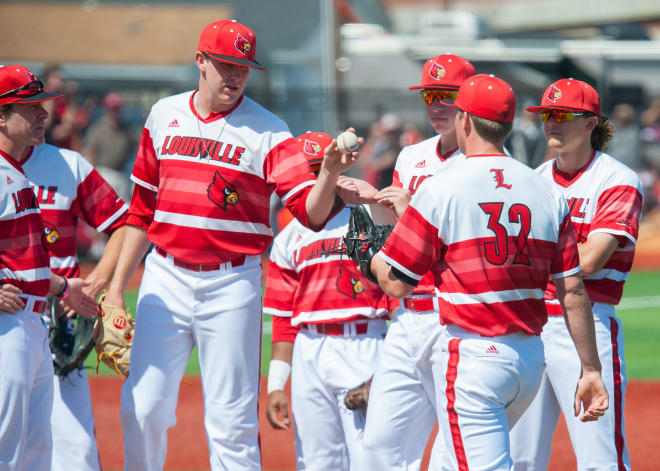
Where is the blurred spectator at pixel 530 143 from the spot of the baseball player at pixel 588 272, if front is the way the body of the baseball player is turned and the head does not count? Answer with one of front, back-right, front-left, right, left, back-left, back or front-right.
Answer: back-right

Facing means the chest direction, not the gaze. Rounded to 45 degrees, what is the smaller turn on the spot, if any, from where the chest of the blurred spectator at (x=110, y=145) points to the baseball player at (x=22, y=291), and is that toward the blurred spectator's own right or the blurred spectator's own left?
0° — they already face them

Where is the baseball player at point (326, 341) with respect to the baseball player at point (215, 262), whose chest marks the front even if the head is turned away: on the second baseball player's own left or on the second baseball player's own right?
on the second baseball player's own left

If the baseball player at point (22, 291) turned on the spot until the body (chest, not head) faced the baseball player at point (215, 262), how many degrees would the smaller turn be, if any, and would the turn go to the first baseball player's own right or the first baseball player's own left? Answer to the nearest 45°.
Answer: approximately 45° to the first baseball player's own left

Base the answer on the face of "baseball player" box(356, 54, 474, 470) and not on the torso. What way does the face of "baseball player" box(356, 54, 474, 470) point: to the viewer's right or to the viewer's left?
to the viewer's left

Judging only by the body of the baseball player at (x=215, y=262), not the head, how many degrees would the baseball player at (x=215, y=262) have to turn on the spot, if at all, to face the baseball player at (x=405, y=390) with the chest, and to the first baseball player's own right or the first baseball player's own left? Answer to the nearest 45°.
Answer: approximately 90° to the first baseball player's own left

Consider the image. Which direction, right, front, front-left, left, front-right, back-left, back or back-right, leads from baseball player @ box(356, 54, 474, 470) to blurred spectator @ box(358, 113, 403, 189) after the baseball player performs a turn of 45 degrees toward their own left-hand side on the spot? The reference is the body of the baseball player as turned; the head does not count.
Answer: back

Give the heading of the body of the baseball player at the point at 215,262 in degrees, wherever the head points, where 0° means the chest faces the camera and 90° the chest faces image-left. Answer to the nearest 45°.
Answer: approximately 0°
